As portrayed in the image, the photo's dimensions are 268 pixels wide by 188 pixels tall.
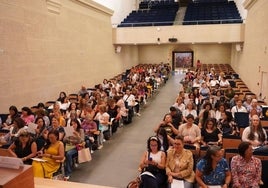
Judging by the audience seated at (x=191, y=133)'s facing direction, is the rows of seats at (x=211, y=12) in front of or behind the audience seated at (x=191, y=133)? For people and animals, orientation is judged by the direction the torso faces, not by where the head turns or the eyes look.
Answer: behind

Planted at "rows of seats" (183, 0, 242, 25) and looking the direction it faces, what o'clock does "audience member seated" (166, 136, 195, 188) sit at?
The audience member seated is roughly at 12 o'clock from the rows of seats.

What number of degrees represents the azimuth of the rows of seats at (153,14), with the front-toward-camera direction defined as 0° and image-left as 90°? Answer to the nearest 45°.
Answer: approximately 0°

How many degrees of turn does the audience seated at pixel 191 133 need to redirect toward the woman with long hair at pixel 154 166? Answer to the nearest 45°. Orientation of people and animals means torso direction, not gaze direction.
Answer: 0° — they already face them

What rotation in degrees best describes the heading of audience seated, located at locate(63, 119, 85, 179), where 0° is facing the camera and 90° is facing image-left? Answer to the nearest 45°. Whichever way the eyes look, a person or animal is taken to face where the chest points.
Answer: approximately 45°

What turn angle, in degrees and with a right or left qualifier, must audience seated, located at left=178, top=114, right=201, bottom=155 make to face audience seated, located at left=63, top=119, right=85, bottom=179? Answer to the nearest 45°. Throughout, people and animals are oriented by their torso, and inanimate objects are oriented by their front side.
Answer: approximately 90° to their right

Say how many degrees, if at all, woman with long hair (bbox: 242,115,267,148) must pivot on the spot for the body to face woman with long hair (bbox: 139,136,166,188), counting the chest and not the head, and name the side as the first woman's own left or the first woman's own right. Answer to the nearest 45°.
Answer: approximately 45° to the first woman's own right

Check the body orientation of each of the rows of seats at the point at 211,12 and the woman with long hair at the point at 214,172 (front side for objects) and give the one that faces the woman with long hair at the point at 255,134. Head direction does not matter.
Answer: the rows of seats

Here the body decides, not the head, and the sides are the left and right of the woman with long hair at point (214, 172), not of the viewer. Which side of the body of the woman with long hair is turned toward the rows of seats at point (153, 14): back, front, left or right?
back

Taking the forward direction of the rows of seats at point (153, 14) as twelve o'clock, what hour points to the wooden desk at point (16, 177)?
The wooden desk is roughly at 12 o'clock from the rows of seats.

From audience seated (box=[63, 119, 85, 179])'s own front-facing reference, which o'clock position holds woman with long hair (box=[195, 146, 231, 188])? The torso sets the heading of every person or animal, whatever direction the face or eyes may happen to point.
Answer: The woman with long hair is roughly at 9 o'clock from the audience seated.

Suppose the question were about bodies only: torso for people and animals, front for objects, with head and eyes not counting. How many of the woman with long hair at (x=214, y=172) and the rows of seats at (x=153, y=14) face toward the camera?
2

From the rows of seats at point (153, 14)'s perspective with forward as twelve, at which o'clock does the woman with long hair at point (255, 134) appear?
The woman with long hair is roughly at 12 o'clock from the rows of seats.
